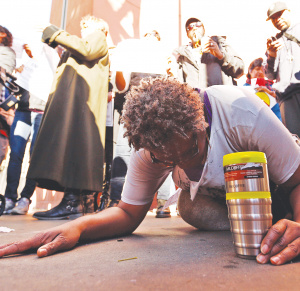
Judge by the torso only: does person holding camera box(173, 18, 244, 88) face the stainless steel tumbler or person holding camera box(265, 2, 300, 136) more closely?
the stainless steel tumbler

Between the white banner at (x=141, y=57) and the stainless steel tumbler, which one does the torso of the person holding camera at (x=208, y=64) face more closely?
the stainless steel tumbler

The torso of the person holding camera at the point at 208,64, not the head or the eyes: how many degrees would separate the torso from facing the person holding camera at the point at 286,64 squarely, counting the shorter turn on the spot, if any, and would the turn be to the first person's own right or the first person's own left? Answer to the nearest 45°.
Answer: approximately 90° to the first person's own left

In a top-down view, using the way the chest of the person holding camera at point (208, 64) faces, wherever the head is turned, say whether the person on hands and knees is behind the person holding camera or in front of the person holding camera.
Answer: in front

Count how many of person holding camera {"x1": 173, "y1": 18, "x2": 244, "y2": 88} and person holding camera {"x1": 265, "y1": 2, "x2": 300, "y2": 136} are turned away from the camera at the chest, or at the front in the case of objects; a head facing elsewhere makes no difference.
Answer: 0

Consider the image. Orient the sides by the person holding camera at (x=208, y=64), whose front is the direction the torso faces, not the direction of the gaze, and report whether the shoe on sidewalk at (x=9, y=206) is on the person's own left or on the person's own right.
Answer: on the person's own right

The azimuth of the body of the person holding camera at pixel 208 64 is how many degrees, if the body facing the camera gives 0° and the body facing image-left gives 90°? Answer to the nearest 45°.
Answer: approximately 0°

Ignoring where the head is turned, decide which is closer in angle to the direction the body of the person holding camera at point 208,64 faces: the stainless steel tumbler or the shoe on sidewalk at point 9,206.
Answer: the stainless steel tumbler

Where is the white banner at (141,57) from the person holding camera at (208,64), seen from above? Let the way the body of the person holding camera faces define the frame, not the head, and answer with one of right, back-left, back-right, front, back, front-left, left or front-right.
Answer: front-right

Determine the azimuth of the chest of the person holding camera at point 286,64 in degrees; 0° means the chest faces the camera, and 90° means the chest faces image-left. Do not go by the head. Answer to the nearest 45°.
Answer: approximately 45°
